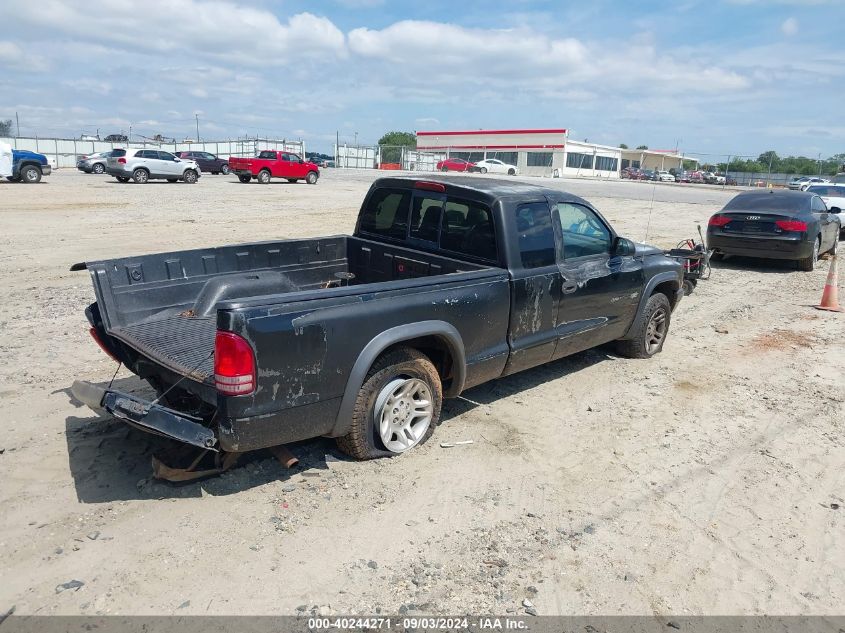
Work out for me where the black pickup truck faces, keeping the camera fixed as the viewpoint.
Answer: facing away from the viewer and to the right of the viewer

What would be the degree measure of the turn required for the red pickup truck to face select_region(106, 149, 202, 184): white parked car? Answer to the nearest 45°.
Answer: approximately 135° to its left

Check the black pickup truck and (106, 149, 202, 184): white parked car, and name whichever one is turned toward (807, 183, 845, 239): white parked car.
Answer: the black pickup truck

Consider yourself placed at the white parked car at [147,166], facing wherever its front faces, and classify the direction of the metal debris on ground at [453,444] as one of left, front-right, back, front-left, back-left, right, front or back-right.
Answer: back-right

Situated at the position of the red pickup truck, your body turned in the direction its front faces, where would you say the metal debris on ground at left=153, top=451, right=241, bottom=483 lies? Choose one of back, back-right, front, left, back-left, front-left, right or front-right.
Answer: back-right

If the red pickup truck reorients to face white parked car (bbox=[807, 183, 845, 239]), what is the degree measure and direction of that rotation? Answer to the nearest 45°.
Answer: approximately 90° to its right

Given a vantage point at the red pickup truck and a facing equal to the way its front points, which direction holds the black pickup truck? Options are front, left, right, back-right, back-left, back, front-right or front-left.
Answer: back-right

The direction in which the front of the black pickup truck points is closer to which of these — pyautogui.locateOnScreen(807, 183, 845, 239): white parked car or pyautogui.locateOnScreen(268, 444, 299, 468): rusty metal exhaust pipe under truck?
the white parked car

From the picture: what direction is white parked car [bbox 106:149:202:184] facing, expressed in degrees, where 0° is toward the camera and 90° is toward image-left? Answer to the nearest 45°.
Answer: approximately 225°

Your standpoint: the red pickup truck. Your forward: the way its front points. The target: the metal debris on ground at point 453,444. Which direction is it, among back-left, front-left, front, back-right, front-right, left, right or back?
back-right
